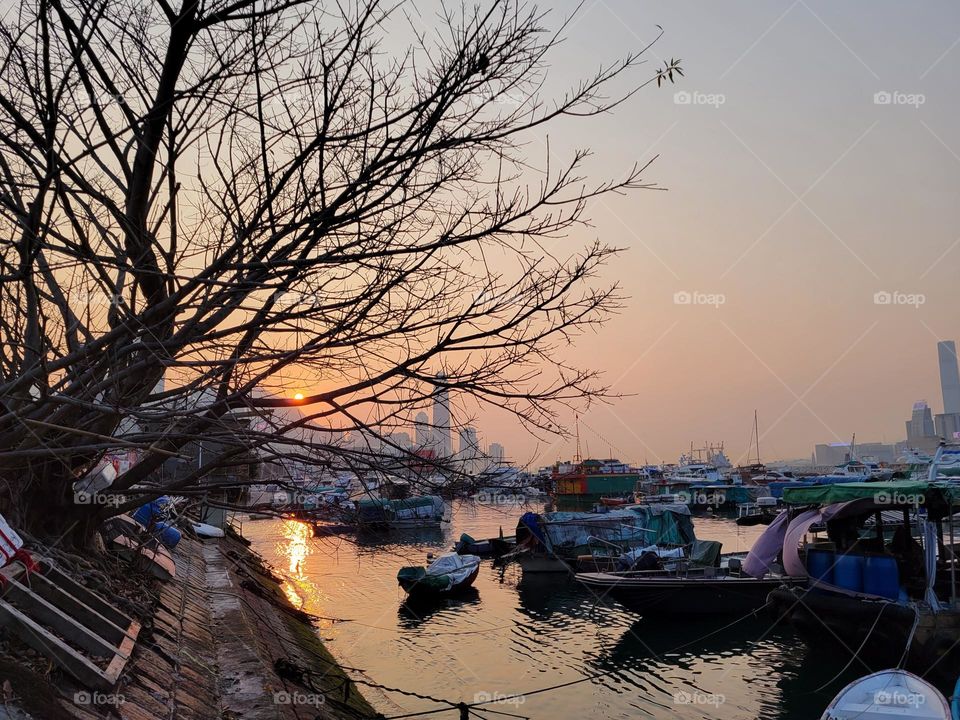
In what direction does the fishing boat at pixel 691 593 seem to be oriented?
to the viewer's left

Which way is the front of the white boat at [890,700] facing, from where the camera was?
facing away from the viewer

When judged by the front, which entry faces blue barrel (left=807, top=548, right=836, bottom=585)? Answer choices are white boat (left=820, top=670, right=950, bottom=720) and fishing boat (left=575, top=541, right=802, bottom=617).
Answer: the white boat

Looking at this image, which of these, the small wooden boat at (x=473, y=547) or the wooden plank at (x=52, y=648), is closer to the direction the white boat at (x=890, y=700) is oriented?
the small wooden boat

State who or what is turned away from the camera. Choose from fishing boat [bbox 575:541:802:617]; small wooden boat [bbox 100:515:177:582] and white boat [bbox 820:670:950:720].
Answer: the white boat

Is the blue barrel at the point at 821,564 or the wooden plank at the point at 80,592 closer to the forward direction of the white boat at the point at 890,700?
the blue barrel

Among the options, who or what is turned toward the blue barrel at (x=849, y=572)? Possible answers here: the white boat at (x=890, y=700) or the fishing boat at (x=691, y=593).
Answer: the white boat
